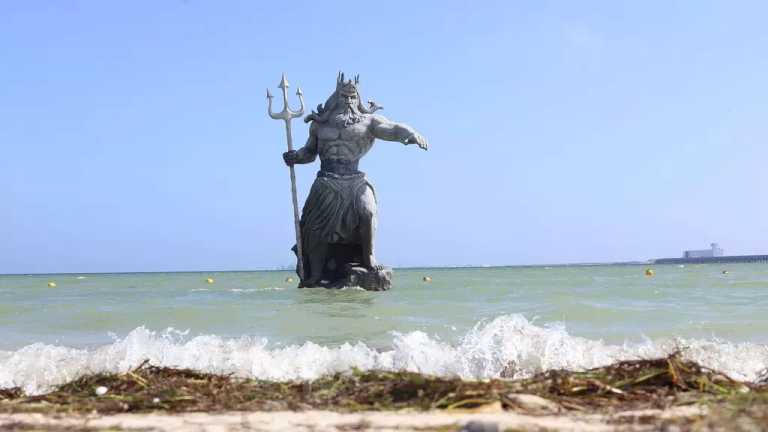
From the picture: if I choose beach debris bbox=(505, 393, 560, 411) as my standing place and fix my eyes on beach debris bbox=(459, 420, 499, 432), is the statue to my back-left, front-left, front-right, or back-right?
back-right

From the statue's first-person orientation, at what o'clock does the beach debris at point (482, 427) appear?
The beach debris is roughly at 12 o'clock from the statue.

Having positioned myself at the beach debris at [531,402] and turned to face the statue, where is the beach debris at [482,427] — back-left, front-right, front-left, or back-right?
back-left

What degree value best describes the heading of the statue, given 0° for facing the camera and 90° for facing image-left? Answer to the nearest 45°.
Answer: approximately 0°

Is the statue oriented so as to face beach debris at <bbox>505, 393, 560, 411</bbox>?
yes
